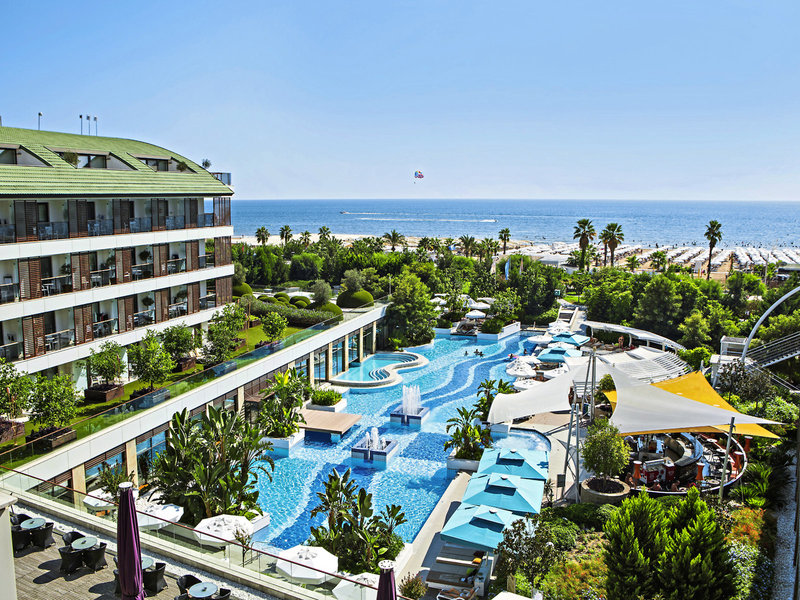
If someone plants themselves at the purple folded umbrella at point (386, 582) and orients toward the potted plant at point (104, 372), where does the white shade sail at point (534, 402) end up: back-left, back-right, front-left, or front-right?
front-right

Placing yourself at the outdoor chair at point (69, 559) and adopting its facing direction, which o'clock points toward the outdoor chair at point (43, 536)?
the outdoor chair at point (43, 536) is roughly at 10 o'clock from the outdoor chair at point (69, 559).

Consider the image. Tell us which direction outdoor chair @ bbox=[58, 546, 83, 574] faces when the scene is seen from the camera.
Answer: facing away from the viewer and to the right of the viewer

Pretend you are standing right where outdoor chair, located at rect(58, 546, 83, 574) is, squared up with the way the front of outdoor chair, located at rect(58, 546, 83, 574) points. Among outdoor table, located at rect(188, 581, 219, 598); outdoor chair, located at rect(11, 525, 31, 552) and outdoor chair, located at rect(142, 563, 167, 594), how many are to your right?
2

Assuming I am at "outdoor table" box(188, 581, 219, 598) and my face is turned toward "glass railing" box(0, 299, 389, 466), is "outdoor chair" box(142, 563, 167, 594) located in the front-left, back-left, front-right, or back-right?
front-left

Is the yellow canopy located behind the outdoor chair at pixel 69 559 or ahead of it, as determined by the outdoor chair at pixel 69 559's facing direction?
ahead

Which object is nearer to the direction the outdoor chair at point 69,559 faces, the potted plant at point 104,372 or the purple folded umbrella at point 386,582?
the potted plant

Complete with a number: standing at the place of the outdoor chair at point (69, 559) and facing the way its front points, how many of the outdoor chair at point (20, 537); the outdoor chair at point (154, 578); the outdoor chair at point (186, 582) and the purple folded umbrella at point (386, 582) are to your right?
3

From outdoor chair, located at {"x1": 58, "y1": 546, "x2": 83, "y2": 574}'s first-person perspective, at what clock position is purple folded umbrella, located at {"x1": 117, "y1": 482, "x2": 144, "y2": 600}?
The purple folded umbrella is roughly at 4 o'clock from the outdoor chair.

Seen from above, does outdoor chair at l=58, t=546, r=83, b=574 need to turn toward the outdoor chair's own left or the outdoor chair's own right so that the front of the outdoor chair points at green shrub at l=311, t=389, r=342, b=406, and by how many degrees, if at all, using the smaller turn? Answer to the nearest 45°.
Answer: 0° — it already faces it

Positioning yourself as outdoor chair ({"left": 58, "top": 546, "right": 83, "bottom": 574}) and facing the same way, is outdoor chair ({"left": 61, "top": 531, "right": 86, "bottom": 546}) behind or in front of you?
in front

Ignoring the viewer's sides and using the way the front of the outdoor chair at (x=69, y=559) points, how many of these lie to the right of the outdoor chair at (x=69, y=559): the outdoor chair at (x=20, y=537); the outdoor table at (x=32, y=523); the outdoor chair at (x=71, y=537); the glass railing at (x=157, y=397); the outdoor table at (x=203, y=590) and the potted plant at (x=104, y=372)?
1

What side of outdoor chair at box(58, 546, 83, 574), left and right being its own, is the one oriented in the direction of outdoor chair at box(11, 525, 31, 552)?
left

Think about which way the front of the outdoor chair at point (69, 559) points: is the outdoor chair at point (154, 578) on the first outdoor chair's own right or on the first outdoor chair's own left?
on the first outdoor chair's own right

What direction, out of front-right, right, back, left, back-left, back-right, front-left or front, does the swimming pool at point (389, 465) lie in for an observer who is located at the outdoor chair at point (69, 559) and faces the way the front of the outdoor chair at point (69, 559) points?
front

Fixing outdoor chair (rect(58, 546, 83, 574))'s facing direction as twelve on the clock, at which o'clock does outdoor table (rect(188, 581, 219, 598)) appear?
The outdoor table is roughly at 3 o'clock from the outdoor chair.

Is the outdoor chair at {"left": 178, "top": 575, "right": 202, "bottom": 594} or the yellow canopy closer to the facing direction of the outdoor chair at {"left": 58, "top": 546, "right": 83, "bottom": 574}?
the yellow canopy
